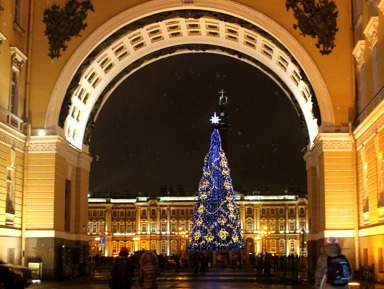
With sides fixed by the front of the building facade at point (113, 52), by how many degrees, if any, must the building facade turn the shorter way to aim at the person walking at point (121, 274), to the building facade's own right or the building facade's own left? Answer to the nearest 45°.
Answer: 0° — it already faces them

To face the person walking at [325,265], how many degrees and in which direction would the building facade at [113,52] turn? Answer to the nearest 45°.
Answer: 0° — it already faces them

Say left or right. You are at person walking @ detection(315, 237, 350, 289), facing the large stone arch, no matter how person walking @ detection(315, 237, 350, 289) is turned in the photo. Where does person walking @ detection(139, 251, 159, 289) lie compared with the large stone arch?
left

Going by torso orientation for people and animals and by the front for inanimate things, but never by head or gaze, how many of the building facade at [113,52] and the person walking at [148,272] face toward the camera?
1

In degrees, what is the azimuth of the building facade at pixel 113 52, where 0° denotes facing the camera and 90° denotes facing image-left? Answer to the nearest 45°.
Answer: approximately 0°

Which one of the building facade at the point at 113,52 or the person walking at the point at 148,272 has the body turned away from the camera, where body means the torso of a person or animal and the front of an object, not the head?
the person walking

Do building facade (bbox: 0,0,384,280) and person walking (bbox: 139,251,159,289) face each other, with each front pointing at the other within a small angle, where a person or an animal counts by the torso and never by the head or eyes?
yes

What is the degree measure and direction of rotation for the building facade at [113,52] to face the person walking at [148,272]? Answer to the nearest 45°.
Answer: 0° — it already faces them

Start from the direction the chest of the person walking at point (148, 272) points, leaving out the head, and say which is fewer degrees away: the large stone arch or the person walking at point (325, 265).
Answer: the large stone arch

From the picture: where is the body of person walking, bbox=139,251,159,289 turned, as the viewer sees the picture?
away from the camera

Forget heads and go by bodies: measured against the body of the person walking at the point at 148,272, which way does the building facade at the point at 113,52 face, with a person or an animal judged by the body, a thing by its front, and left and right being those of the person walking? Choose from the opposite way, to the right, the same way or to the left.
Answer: the opposite way
